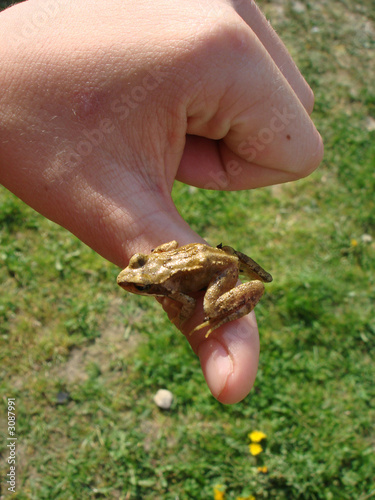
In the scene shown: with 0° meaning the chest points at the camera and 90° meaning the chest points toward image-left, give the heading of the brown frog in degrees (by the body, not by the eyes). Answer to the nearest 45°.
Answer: approximately 90°

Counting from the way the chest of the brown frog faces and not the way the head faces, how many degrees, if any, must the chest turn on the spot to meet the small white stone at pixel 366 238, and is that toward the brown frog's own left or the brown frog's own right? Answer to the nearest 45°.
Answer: approximately 135° to the brown frog's own right
